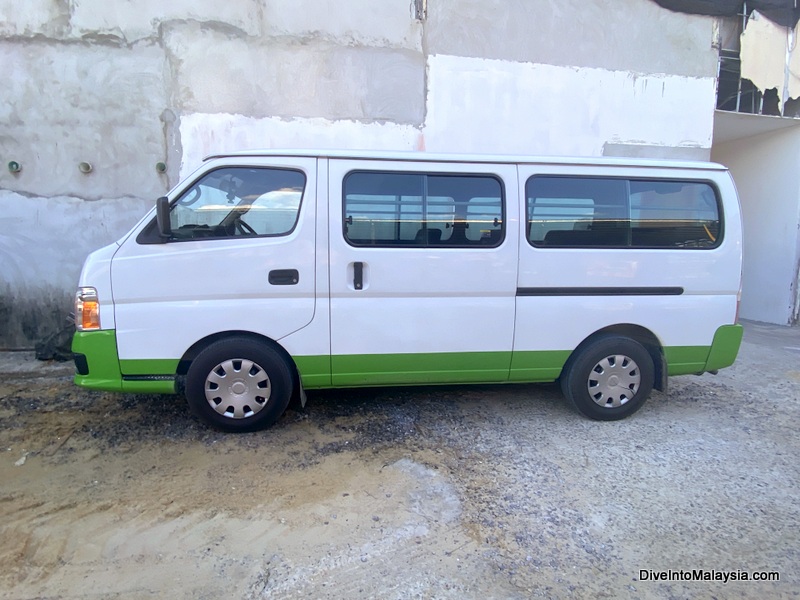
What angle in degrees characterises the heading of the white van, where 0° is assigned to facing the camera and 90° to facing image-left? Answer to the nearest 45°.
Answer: approximately 90°
